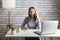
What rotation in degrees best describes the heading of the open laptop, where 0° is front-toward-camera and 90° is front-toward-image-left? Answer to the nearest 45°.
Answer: approximately 135°
